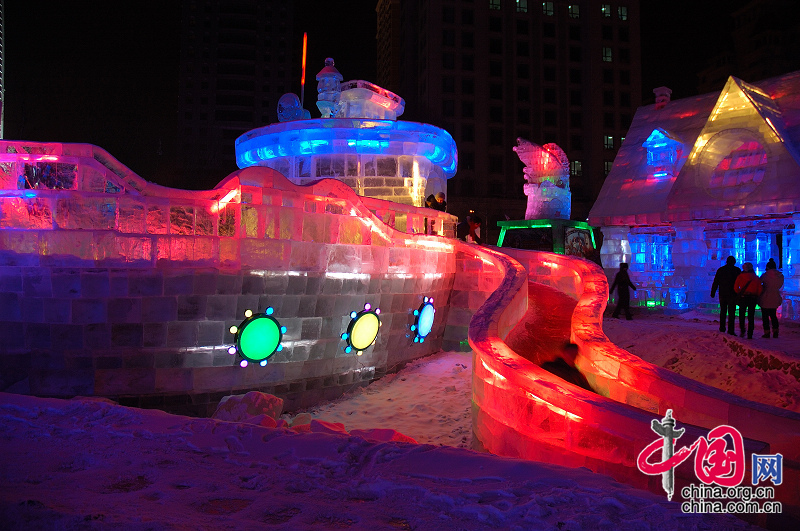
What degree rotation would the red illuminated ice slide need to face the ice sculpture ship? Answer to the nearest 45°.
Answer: approximately 135° to its right

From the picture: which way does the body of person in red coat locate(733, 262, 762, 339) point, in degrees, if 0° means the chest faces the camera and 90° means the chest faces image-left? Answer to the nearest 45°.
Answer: approximately 180°

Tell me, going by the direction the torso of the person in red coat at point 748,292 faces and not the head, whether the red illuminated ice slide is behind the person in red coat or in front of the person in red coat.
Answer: behind

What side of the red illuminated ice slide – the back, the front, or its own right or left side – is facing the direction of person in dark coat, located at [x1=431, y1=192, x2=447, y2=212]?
back

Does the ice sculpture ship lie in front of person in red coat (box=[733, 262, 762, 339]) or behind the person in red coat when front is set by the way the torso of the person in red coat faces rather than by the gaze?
behind

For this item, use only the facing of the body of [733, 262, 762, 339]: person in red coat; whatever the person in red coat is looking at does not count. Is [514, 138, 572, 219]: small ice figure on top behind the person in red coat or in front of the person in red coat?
in front

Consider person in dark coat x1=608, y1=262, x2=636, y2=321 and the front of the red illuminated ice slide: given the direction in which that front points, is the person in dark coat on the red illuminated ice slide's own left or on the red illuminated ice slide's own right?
on the red illuminated ice slide's own left

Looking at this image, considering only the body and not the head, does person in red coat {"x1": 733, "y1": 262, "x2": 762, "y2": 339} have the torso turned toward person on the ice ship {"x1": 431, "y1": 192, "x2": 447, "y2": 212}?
no
